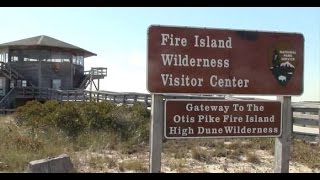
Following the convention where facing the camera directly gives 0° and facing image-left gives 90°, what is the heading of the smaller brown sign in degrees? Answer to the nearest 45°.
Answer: approximately 0°

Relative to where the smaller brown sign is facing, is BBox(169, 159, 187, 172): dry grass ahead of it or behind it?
behind

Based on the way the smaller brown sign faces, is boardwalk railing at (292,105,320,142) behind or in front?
behind

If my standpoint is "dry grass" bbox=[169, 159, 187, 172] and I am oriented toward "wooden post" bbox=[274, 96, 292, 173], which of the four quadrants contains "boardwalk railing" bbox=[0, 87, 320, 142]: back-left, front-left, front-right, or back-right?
back-left
